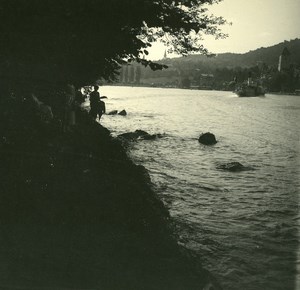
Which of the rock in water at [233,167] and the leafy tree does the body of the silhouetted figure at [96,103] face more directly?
the rock in water

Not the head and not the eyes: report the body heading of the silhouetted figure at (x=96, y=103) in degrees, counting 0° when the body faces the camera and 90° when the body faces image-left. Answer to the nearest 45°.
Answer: approximately 270°

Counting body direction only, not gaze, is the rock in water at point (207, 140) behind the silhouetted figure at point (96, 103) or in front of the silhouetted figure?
in front
